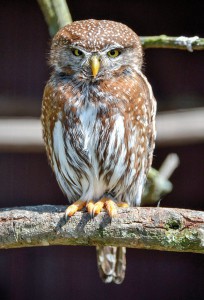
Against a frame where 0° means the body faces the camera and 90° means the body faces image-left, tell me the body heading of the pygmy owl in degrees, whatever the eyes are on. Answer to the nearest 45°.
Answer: approximately 0°

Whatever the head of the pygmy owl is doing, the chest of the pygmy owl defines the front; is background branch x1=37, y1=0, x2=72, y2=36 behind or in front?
behind
